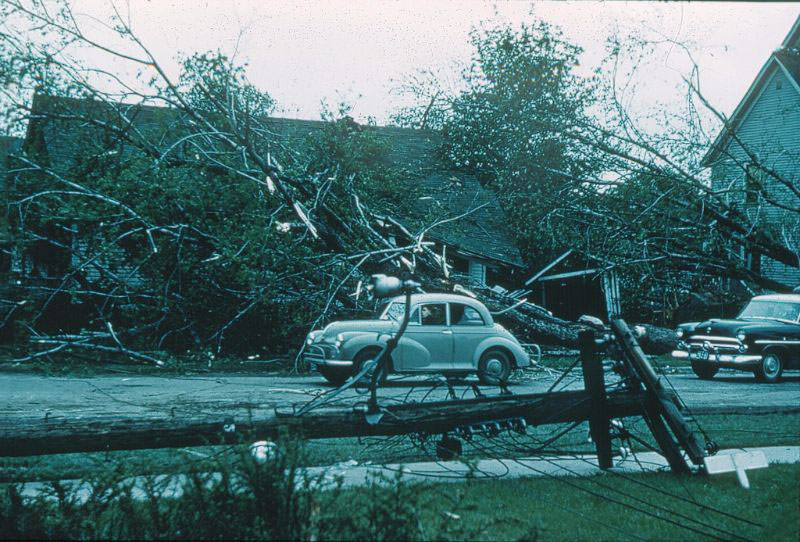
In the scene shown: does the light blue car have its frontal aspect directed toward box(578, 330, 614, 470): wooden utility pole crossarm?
no

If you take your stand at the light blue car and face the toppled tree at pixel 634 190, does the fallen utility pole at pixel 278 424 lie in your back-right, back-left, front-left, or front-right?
back-right

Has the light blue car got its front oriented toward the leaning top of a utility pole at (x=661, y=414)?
no

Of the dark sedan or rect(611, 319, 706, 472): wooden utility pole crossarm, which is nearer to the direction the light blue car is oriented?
the wooden utility pole crossarm

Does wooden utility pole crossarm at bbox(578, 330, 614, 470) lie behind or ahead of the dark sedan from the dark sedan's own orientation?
ahead

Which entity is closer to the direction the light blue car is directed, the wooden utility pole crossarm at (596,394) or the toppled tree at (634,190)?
the wooden utility pole crossarm

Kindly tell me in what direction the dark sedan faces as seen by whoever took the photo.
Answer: facing the viewer and to the left of the viewer

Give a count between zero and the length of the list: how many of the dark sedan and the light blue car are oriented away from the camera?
0
